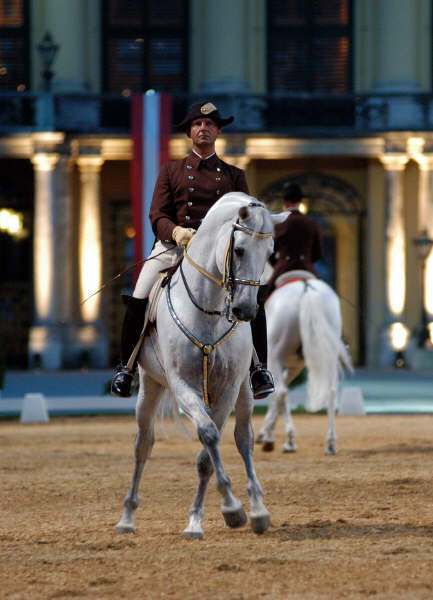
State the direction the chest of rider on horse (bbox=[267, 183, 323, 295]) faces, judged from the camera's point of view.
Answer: away from the camera

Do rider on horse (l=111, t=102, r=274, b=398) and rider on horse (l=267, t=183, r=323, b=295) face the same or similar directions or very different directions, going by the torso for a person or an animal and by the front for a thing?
very different directions

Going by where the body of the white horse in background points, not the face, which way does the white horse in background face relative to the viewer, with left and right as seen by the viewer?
facing away from the viewer

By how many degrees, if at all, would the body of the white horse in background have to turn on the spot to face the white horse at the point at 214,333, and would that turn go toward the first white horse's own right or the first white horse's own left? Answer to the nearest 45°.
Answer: approximately 180°

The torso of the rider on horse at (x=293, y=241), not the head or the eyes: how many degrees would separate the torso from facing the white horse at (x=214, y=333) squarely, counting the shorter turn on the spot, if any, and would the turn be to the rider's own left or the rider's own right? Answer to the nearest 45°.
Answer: approximately 180°

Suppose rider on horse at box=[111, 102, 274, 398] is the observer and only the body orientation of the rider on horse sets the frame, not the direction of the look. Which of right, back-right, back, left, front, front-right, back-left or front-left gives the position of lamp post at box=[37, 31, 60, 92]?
back

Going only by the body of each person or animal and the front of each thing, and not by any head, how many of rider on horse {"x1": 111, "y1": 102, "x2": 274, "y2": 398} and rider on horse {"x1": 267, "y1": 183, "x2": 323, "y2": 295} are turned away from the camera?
1

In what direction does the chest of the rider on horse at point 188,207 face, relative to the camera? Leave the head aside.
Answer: toward the camera

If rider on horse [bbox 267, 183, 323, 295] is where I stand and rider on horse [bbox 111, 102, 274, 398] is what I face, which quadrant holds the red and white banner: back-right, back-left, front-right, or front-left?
back-right

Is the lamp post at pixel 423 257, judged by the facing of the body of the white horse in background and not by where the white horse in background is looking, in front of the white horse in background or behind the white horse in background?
in front

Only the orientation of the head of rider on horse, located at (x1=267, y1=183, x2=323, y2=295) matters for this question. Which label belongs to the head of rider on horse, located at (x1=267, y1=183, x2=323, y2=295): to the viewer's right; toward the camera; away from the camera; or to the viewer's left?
away from the camera

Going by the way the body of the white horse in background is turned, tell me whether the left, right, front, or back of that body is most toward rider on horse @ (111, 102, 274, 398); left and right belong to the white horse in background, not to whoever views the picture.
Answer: back

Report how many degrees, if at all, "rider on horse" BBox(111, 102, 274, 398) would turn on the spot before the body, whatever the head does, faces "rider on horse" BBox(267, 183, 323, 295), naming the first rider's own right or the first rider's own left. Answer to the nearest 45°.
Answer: approximately 180°

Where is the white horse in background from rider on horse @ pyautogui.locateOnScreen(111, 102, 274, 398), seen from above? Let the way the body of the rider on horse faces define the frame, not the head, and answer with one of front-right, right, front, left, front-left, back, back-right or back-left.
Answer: back

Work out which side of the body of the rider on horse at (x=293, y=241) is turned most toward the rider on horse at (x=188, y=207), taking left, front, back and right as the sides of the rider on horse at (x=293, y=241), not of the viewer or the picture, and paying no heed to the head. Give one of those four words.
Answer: back

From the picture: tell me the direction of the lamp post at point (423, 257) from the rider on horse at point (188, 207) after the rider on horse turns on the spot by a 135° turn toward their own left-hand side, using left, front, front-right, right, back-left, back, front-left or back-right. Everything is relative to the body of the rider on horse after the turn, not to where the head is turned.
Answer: front-left

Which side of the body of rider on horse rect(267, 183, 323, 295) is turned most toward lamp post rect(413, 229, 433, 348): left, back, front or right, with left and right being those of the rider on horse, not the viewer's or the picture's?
front
